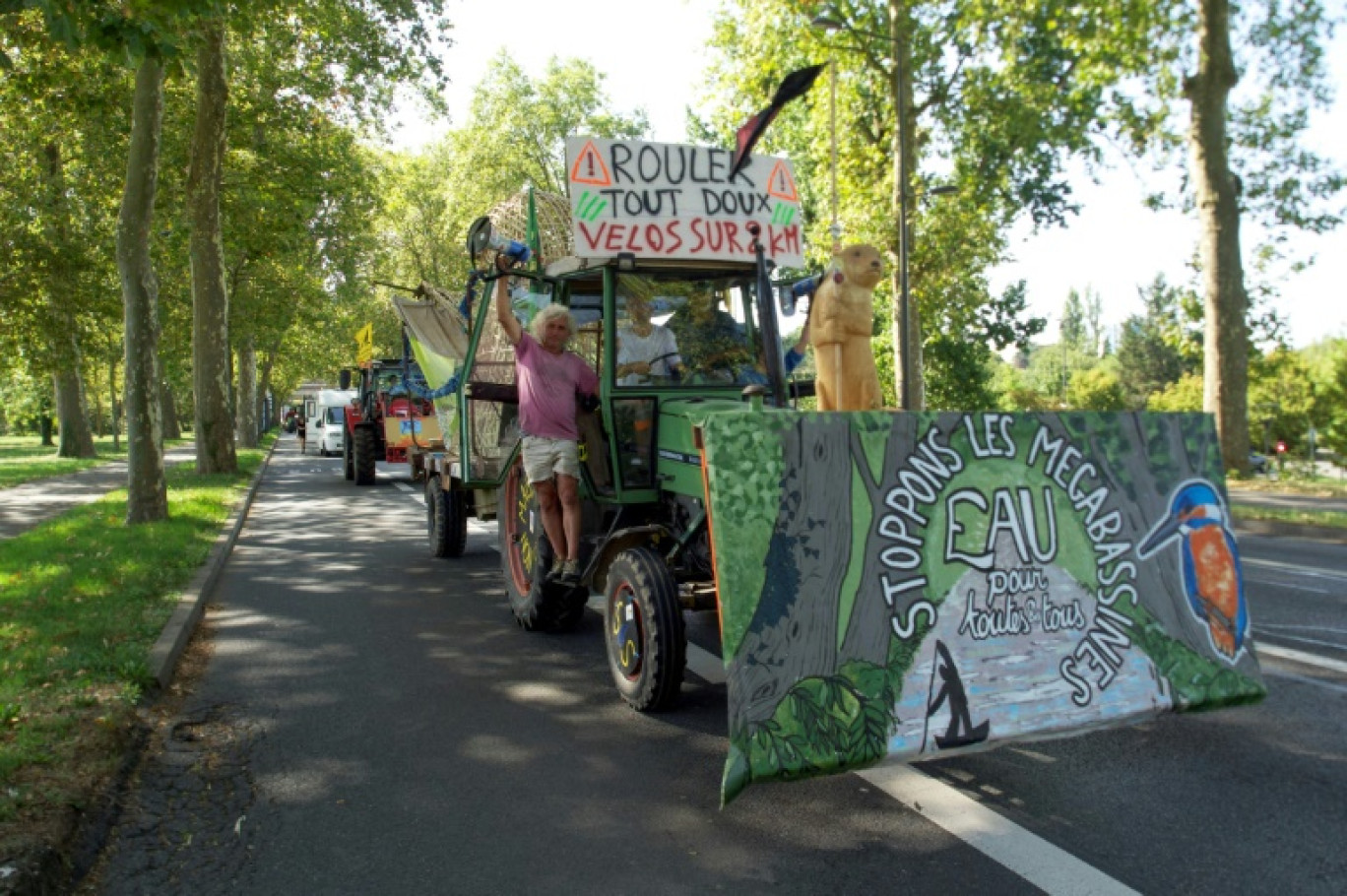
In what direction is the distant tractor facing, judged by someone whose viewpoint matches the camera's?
facing the viewer and to the right of the viewer

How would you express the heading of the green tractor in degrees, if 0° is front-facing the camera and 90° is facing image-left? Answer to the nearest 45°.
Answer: approximately 315°

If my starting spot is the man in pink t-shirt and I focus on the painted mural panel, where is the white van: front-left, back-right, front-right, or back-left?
back-left

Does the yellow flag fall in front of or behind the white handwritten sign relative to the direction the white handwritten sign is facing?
behind

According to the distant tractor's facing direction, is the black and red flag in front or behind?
in front

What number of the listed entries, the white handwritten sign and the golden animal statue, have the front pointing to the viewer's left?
0

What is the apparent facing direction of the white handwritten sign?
toward the camera

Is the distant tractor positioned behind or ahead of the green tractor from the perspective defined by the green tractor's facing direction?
behind

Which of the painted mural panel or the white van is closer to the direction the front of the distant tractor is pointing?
the painted mural panel
